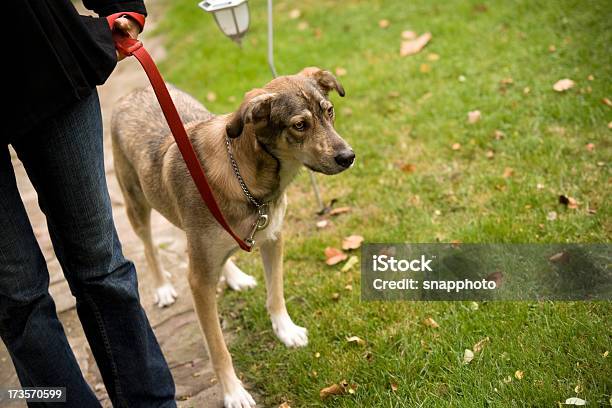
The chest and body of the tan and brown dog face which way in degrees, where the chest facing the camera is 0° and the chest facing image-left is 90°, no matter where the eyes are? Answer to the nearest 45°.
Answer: approximately 315°

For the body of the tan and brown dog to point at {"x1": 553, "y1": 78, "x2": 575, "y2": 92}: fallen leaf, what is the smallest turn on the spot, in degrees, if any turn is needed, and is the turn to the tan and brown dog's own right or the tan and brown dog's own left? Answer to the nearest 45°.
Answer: approximately 90° to the tan and brown dog's own left

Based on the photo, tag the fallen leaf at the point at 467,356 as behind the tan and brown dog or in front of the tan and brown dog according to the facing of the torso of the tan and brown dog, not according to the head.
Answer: in front

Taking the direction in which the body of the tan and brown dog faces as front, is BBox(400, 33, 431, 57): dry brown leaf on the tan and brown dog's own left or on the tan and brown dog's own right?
on the tan and brown dog's own left

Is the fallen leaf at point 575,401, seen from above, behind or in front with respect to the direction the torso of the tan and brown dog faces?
in front

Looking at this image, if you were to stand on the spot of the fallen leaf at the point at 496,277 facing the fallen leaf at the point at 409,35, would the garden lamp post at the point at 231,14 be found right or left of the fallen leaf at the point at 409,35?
left

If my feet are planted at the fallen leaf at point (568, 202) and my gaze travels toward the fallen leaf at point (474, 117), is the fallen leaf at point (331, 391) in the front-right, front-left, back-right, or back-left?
back-left

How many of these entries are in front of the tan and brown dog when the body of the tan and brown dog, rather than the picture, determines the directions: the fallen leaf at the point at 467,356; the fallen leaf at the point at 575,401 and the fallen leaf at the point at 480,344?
3
